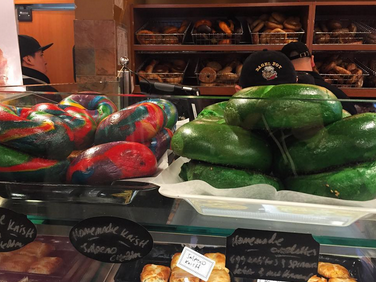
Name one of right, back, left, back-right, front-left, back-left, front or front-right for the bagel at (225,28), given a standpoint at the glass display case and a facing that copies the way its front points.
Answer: back

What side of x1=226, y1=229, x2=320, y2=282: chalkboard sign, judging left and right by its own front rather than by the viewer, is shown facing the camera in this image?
front

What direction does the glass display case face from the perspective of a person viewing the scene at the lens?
facing the viewer

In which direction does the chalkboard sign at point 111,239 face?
toward the camera

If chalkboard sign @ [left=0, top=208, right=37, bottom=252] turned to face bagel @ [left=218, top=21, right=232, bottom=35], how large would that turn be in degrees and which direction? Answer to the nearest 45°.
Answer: approximately 135° to its left

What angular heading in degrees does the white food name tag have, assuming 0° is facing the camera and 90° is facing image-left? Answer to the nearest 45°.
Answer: approximately 0°

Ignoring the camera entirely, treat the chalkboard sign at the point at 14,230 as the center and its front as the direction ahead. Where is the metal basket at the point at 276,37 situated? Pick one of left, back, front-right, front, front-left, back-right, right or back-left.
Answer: back-left
